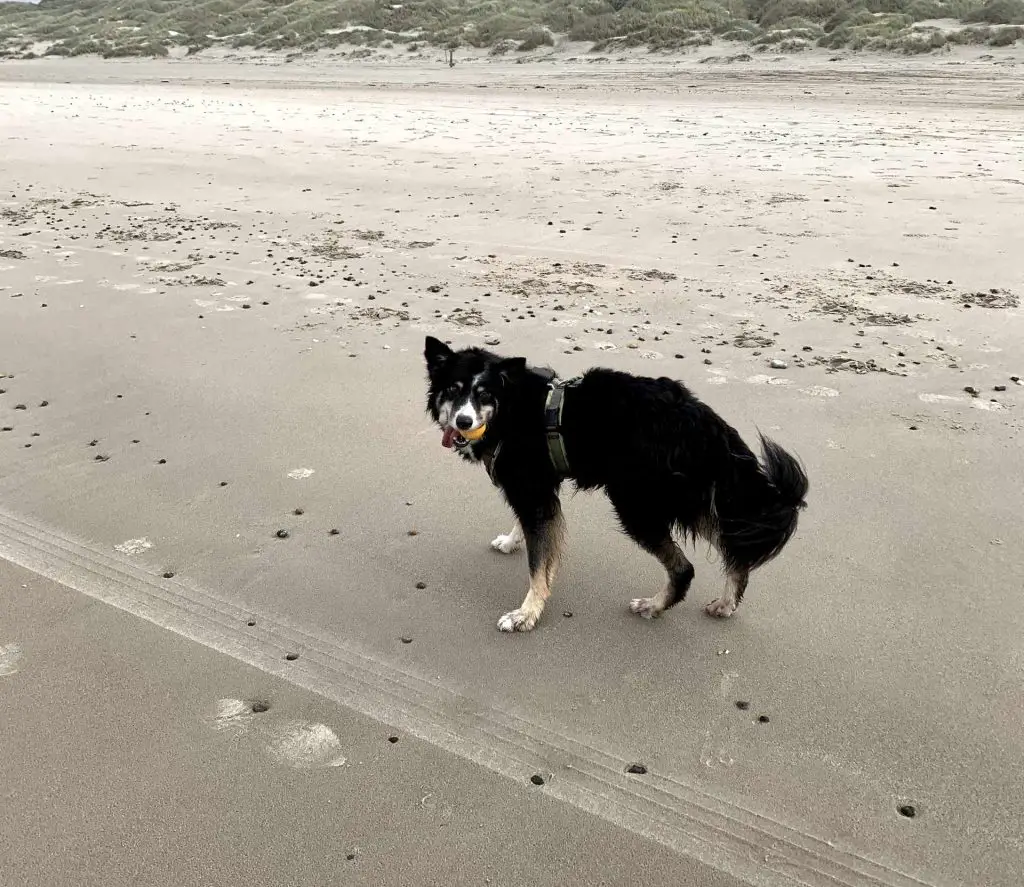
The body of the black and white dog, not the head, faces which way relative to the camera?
to the viewer's left
